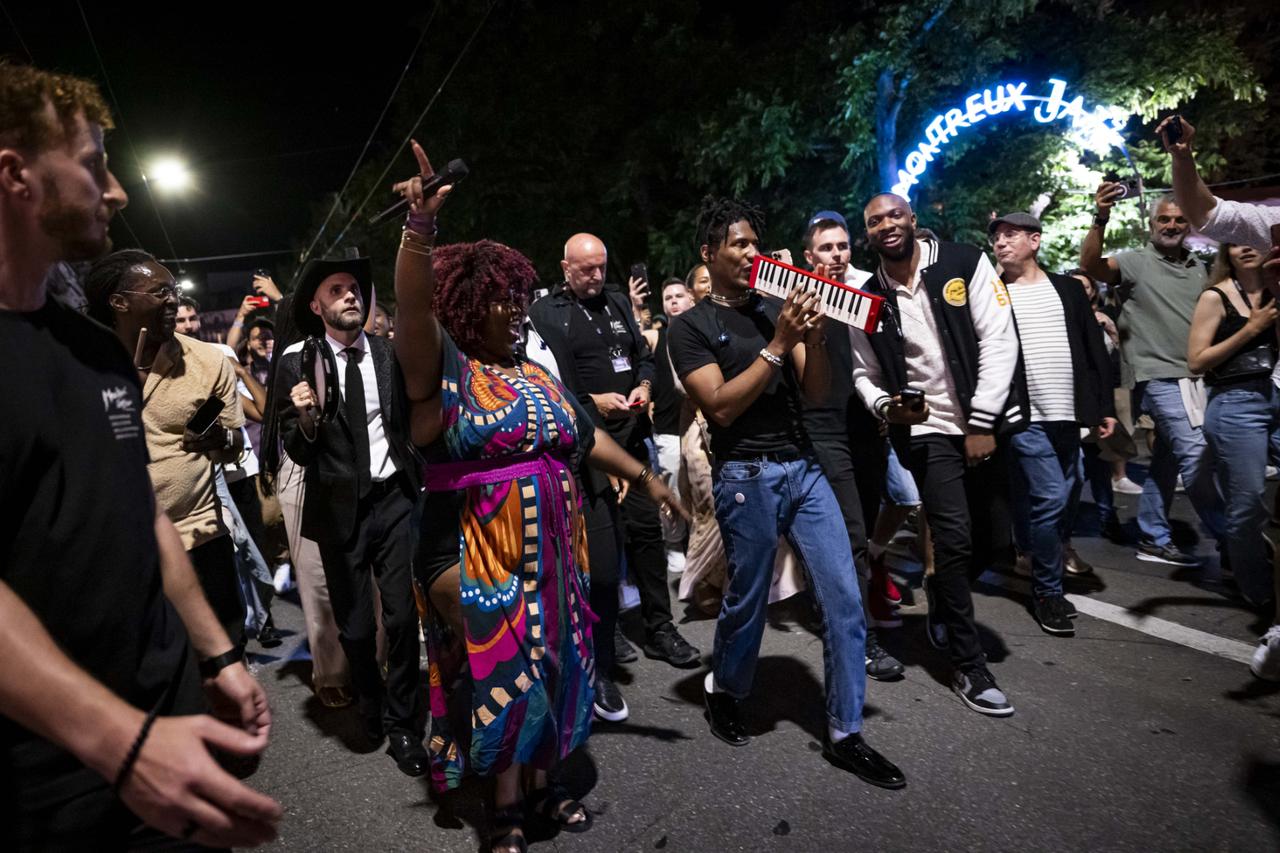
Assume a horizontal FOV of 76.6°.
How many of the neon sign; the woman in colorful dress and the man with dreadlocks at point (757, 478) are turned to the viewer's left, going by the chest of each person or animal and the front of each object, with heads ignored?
0

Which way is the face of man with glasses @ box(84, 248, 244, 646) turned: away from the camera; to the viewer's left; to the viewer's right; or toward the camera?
to the viewer's right

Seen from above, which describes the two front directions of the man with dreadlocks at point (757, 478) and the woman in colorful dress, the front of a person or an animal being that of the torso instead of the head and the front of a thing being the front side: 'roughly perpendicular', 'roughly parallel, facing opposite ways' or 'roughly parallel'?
roughly parallel

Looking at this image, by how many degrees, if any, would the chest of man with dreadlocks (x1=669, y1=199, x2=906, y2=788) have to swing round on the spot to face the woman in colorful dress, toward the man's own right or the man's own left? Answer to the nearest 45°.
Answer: approximately 90° to the man's own right

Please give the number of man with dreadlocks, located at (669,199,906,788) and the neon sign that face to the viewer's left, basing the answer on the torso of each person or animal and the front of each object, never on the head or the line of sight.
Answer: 0

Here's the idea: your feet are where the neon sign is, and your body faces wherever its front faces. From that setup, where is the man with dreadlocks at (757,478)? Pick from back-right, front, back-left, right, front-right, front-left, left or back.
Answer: front

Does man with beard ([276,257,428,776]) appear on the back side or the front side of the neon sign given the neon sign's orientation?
on the front side

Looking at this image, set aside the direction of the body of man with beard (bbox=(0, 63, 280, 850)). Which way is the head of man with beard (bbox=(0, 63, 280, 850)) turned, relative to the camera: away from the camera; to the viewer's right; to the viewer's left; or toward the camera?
to the viewer's right

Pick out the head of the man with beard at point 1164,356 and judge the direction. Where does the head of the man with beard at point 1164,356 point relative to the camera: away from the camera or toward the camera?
toward the camera

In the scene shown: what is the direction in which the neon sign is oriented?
toward the camera

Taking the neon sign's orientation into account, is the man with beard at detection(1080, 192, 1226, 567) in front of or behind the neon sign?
in front

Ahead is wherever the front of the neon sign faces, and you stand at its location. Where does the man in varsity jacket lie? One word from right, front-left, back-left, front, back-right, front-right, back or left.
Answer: front

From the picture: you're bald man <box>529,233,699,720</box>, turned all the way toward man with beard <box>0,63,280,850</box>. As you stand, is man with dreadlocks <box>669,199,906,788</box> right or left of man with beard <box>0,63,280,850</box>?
left

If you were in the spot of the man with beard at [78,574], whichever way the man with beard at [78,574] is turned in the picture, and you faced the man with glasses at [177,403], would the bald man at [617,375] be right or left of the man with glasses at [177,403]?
right
